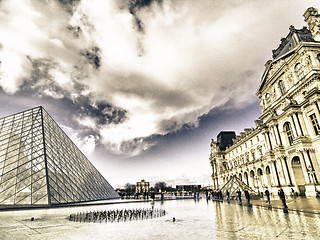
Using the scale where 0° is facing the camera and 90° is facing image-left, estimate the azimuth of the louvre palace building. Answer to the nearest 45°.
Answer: approximately 45°

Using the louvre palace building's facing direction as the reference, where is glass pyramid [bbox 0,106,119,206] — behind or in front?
in front
